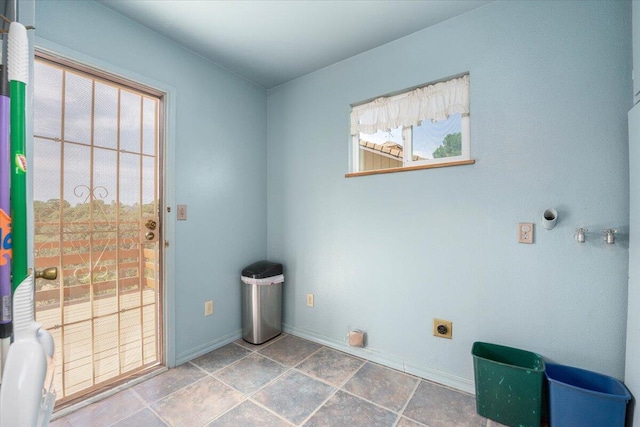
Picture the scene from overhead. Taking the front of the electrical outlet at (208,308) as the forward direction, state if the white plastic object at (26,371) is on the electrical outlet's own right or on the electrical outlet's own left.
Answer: on the electrical outlet's own right

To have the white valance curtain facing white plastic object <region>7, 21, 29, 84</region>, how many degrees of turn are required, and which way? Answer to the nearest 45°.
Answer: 0° — it already faces it
